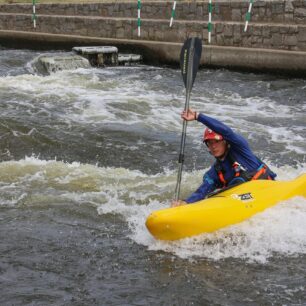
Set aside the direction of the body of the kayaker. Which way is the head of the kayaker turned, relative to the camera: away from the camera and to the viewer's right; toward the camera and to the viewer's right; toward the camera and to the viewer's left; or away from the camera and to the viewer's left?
toward the camera and to the viewer's left

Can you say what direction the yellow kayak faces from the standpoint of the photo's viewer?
facing the viewer and to the left of the viewer
